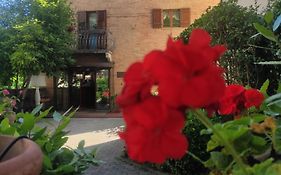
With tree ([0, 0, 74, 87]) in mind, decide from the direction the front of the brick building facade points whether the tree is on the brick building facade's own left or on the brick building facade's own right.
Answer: on the brick building facade's own right

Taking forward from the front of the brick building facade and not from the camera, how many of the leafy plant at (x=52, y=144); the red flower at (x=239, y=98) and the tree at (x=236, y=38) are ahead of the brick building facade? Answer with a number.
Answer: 3

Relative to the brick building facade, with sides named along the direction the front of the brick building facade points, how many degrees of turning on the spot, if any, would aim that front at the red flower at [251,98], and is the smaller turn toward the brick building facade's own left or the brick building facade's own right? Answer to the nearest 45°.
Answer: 0° — it already faces it

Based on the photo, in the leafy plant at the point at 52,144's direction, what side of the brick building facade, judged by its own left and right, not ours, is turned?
front

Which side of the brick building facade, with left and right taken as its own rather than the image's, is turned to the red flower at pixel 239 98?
front

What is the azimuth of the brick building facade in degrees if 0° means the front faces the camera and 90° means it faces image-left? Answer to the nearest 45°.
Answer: approximately 0°
